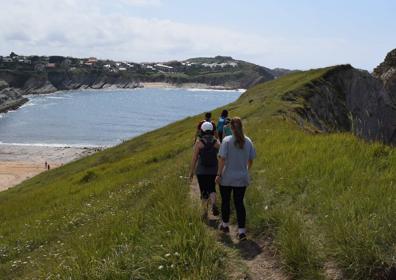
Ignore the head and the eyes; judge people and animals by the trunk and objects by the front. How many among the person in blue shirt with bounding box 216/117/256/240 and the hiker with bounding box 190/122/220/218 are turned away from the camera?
2

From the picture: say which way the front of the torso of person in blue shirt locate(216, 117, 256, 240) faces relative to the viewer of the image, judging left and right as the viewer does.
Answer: facing away from the viewer

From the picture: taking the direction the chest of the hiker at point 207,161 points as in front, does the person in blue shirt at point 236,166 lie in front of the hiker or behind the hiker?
behind

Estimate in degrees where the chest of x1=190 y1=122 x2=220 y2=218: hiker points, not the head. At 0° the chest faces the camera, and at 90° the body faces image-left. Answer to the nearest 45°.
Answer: approximately 180°
